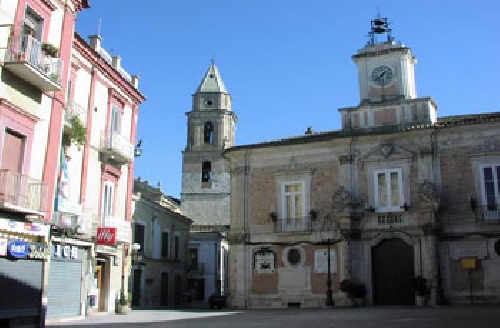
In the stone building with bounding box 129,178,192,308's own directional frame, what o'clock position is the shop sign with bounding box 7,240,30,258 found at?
The shop sign is roughly at 2 o'clock from the stone building.

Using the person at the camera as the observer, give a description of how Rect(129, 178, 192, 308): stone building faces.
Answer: facing the viewer and to the right of the viewer

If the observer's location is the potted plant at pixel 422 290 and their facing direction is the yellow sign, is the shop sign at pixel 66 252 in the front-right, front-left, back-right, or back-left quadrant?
back-right

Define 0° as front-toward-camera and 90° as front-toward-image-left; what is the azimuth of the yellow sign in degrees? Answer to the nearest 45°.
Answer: approximately 0°

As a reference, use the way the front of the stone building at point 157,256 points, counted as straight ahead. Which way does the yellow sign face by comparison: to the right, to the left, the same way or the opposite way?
to the right

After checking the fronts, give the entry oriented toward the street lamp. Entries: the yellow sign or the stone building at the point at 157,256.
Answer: the stone building

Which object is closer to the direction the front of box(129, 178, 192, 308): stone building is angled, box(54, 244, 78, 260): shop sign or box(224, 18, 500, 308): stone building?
the stone building

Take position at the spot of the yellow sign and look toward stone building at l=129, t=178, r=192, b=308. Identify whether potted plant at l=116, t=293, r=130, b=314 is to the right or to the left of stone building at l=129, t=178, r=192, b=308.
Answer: left

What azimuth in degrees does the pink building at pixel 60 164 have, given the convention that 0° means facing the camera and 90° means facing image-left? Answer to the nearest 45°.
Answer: approximately 315°

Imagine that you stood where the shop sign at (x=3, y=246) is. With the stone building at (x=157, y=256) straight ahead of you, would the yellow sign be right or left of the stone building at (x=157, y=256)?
right

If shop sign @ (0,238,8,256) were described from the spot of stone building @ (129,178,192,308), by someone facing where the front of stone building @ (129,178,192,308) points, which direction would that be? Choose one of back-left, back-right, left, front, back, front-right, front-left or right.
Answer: front-right

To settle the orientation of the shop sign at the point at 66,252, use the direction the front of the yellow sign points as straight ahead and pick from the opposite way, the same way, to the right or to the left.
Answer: to the left

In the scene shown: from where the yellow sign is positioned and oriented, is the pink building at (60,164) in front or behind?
in front
